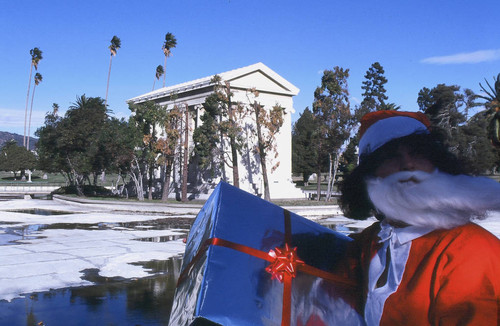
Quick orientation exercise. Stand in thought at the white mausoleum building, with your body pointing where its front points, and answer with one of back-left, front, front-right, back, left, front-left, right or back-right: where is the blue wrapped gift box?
front-right

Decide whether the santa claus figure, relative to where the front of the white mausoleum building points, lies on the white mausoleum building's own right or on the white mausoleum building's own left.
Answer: on the white mausoleum building's own right

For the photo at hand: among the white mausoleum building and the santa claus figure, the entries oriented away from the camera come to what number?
0

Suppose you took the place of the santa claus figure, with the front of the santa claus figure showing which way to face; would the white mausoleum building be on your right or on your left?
on your right
